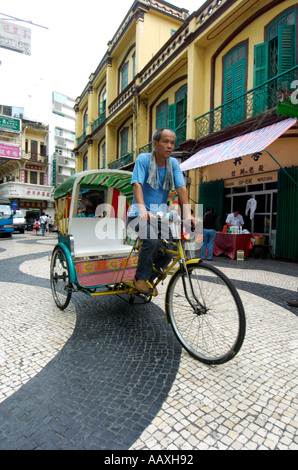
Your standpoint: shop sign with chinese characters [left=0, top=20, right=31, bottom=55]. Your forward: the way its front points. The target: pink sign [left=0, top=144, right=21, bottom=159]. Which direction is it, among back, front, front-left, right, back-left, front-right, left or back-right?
back-left

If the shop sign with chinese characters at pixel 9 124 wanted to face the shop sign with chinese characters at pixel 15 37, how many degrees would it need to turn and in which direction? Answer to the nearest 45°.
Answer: approximately 45° to its right

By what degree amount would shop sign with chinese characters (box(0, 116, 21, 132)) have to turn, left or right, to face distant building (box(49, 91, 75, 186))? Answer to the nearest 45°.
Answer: approximately 90° to its left

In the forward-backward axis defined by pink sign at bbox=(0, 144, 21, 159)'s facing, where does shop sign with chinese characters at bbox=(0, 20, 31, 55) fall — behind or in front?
in front

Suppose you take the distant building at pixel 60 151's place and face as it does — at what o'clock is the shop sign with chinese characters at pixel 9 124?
The shop sign with chinese characters is roughly at 2 o'clock from the distant building.

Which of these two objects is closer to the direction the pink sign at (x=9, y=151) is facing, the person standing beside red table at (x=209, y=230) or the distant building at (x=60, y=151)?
the person standing beside red table

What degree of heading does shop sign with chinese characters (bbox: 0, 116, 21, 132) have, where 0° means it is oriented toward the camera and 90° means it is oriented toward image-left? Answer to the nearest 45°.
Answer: approximately 315°

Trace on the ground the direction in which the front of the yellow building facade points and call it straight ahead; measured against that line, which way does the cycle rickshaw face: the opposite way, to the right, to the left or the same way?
to the left

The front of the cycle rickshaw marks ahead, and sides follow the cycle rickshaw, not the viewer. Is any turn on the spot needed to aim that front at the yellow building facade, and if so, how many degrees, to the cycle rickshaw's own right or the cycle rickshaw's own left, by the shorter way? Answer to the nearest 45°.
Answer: approximately 135° to the cycle rickshaw's own left

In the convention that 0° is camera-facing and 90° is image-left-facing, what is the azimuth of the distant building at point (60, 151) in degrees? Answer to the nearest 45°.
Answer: approximately 315°

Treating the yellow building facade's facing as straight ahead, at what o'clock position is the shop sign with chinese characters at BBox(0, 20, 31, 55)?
The shop sign with chinese characters is roughly at 1 o'clock from the yellow building facade.
